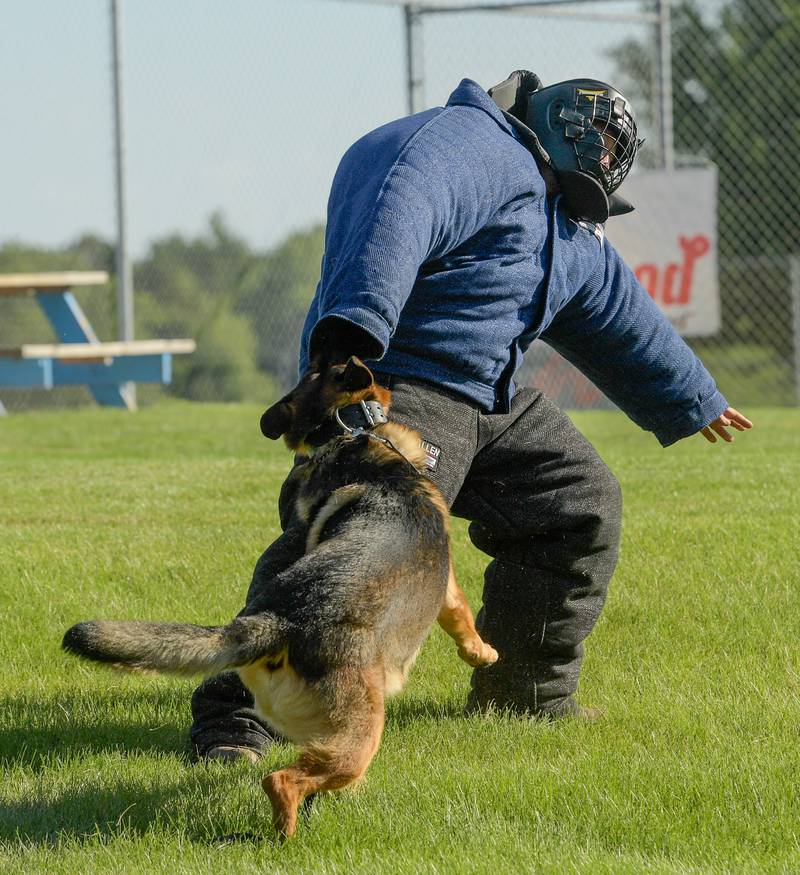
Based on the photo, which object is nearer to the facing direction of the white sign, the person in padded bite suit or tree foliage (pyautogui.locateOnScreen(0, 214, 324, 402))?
the person in padded bite suit

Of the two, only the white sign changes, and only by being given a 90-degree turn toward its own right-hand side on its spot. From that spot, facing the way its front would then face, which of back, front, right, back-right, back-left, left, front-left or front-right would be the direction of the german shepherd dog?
left

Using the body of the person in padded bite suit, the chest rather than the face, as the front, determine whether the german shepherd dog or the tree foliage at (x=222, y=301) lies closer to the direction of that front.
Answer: the german shepherd dog

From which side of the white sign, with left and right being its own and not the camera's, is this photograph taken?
front

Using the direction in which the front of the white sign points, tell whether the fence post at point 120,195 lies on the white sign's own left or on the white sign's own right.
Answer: on the white sign's own right

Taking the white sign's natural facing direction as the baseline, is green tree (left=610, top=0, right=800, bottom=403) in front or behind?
behind

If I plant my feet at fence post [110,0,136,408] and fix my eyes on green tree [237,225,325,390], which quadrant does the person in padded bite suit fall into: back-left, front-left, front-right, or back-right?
back-right

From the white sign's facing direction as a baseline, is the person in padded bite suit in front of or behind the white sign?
in front

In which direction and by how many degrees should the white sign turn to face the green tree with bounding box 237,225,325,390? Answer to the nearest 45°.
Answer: approximately 90° to its right
